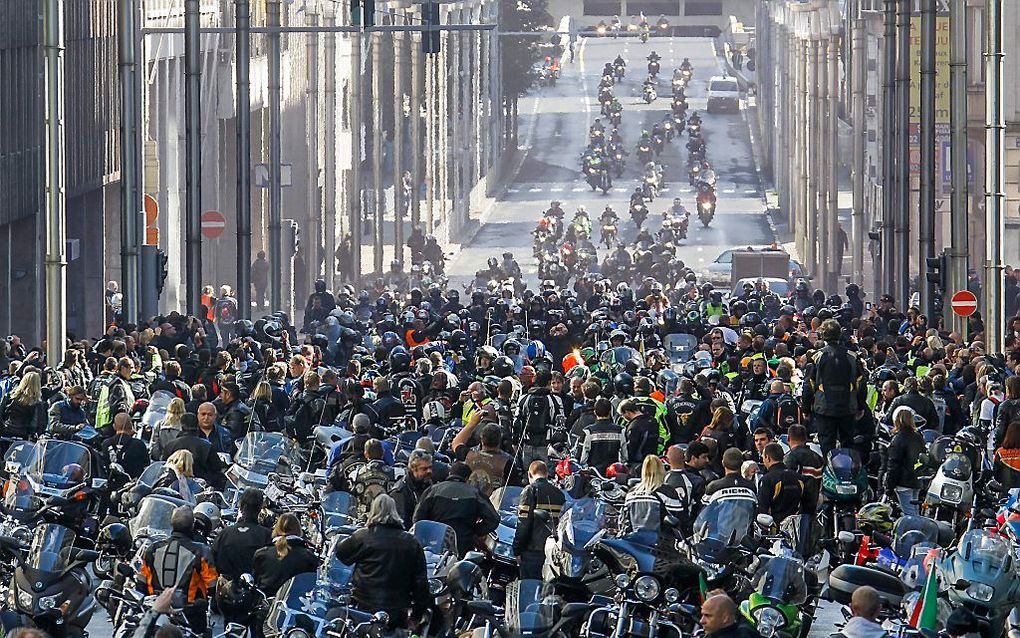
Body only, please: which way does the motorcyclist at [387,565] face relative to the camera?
away from the camera

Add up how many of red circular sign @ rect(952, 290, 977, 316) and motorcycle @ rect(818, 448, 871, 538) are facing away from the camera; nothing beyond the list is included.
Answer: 0

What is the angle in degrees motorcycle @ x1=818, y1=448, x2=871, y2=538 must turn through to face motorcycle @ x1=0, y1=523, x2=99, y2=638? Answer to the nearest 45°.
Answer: approximately 45° to its right

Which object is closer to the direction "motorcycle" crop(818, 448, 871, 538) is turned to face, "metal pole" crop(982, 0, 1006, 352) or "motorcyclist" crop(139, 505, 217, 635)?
the motorcyclist

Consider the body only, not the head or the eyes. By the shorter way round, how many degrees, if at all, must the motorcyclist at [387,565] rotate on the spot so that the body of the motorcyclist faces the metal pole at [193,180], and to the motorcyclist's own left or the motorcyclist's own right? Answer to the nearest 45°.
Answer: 0° — they already face it

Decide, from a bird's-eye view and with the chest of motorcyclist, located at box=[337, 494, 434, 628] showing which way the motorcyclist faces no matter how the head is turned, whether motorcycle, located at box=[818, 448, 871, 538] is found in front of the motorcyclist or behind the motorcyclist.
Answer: in front

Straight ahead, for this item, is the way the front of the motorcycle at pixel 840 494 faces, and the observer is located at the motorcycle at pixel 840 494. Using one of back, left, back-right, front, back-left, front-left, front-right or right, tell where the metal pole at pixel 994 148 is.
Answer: back

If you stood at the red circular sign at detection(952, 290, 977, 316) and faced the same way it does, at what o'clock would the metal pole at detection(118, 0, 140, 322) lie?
The metal pole is roughly at 3 o'clock from the red circular sign.

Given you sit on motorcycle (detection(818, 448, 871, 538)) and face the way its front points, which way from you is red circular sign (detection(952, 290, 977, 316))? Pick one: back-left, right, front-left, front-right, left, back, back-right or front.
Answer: back

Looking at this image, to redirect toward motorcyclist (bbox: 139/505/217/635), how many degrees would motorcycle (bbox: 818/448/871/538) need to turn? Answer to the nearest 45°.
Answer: approximately 45° to its right

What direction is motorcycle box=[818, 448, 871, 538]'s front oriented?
toward the camera

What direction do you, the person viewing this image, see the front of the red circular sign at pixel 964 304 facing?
facing the viewer

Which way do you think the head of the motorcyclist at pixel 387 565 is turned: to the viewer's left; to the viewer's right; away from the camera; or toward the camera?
away from the camera

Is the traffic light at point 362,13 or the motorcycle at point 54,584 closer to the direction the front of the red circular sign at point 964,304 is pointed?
the motorcycle

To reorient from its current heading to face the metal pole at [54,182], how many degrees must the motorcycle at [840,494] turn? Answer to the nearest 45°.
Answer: approximately 135° to its right
